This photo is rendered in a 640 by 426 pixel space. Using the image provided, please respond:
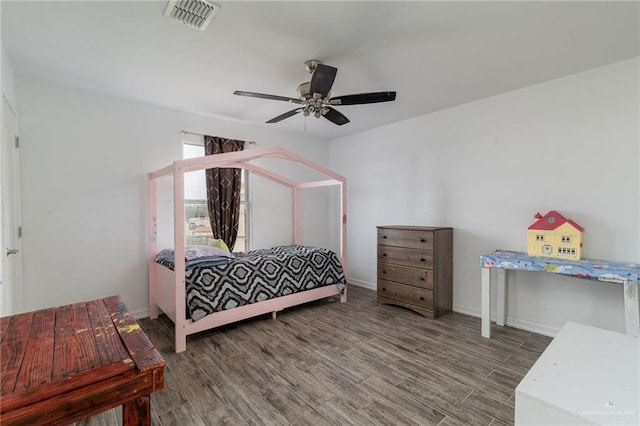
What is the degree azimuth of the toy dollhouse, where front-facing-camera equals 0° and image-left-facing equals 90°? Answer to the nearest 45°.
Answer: approximately 0°

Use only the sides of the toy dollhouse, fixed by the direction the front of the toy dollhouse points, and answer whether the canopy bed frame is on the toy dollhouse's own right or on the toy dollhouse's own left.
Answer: on the toy dollhouse's own right

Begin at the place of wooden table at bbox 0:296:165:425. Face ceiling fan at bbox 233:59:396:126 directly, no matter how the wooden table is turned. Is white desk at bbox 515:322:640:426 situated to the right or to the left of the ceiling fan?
right

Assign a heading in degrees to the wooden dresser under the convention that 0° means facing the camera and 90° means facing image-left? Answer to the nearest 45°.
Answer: approximately 45°

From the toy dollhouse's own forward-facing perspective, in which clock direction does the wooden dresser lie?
The wooden dresser is roughly at 3 o'clock from the toy dollhouse.

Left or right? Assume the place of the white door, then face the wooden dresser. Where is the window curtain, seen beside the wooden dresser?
left

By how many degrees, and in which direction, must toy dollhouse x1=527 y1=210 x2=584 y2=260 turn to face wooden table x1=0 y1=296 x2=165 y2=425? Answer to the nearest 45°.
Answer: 0° — it already faces it

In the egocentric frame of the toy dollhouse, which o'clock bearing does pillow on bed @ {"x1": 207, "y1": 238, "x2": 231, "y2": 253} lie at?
The pillow on bed is roughly at 2 o'clock from the toy dollhouse.

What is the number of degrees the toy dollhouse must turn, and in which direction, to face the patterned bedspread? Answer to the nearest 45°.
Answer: approximately 45° to its right
